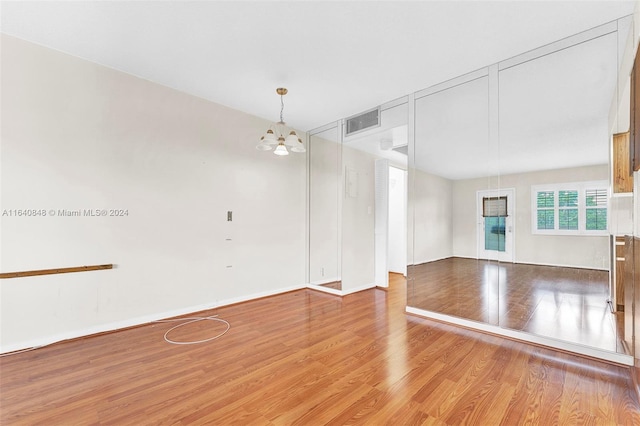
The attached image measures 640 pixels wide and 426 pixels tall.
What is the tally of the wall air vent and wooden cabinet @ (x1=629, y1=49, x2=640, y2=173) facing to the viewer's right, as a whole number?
0

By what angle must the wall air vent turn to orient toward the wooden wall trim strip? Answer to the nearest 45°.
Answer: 0° — it already faces it

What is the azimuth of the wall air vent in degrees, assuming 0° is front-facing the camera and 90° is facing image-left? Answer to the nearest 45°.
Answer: approximately 45°

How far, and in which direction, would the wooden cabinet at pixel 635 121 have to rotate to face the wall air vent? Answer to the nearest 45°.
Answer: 0° — it already faces it

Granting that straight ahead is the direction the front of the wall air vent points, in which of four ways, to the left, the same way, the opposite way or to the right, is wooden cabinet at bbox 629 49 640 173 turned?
to the right

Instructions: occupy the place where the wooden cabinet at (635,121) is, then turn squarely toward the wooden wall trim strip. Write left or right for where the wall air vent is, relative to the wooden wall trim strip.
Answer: right

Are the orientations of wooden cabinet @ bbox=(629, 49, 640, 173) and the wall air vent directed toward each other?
no

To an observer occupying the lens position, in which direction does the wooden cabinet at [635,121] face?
facing to the left of the viewer
